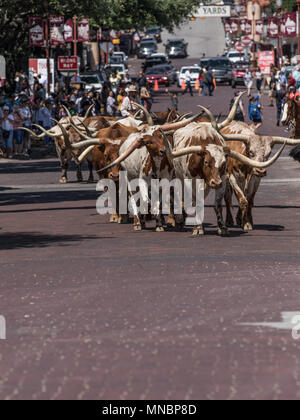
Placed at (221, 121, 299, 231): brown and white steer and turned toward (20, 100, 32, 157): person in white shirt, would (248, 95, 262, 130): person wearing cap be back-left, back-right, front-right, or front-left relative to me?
front-right

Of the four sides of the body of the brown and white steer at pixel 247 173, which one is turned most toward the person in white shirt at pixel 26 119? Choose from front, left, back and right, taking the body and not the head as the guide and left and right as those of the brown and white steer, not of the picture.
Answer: back

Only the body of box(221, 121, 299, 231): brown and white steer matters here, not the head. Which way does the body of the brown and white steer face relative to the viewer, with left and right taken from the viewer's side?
facing the viewer and to the right of the viewer

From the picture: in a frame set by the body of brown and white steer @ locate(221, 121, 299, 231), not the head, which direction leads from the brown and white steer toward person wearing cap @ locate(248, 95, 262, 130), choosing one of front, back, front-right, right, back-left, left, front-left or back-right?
back-left

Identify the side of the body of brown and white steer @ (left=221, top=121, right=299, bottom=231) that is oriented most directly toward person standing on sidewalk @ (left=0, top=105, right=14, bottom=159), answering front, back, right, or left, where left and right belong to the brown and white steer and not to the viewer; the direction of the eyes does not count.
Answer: back

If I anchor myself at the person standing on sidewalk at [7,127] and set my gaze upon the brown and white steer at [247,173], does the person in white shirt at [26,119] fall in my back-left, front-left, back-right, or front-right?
back-left

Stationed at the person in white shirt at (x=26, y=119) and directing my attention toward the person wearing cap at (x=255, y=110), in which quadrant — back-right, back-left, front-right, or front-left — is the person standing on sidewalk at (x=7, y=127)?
back-right
